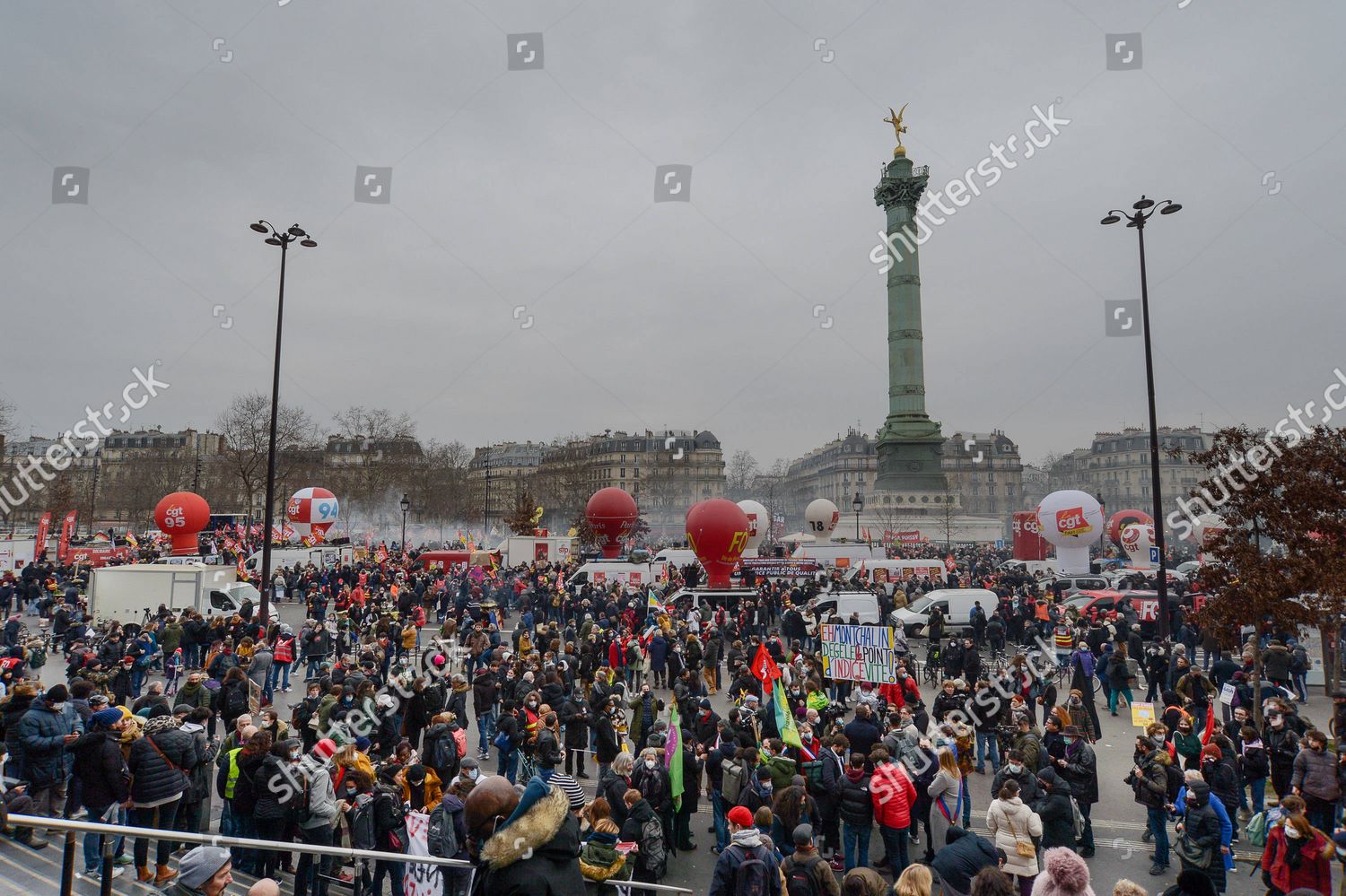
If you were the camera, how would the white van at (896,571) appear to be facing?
facing to the left of the viewer

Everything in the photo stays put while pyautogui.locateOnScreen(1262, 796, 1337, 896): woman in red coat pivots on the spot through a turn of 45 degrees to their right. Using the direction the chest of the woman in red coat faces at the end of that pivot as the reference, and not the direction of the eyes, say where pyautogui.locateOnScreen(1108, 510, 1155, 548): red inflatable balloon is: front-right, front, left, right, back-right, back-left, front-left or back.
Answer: right

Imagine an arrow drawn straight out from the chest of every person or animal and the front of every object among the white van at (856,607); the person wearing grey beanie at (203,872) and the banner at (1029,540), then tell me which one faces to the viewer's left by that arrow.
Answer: the white van

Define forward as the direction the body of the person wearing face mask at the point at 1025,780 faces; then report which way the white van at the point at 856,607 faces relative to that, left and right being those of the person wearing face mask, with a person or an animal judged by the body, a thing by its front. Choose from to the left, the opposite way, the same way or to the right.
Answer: to the right

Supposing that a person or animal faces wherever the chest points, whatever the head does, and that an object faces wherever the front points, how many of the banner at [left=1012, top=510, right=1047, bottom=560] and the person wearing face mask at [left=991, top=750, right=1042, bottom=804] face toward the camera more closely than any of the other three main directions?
2
